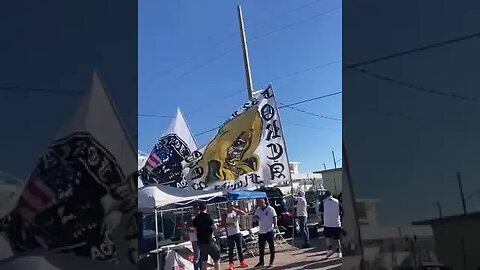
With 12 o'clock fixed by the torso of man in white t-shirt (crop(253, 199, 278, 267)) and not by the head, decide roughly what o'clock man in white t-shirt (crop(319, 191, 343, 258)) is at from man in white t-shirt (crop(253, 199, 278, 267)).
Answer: man in white t-shirt (crop(319, 191, 343, 258)) is roughly at 8 o'clock from man in white t-shirt (crop(253, 199, 278, 267)).

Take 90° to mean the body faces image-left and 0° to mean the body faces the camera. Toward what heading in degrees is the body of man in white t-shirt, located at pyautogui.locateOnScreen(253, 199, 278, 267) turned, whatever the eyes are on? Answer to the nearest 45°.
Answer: approximately 45°

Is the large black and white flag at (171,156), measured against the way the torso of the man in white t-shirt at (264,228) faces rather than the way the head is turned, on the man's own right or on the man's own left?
on the man's own right

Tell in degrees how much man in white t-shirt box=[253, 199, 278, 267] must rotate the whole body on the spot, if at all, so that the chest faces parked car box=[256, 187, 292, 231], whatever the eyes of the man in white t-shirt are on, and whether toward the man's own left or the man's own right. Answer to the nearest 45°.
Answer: approximately 135° to the man's own right

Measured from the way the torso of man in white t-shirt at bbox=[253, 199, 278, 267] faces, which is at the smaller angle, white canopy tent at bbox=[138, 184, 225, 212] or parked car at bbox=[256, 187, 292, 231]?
the white canopy tent
